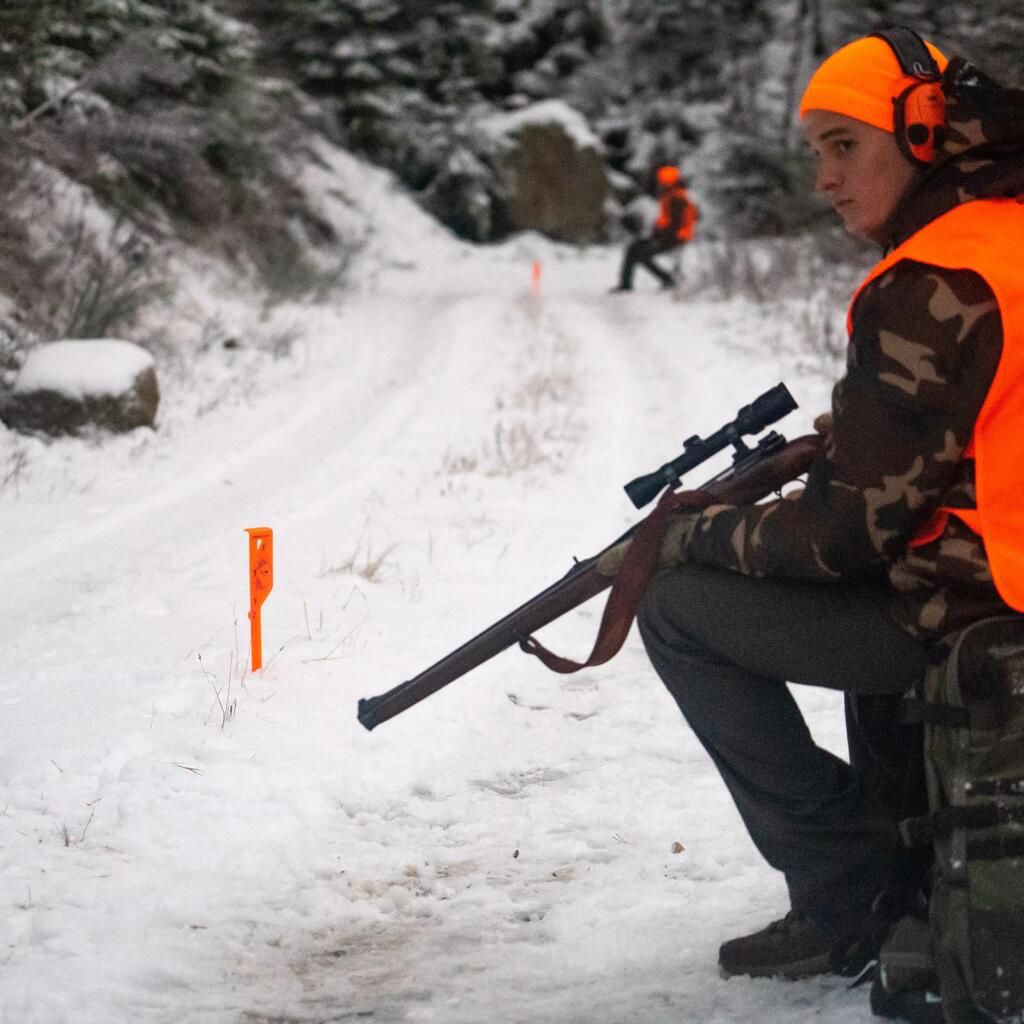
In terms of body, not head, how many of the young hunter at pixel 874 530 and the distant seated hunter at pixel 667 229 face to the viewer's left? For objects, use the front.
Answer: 2

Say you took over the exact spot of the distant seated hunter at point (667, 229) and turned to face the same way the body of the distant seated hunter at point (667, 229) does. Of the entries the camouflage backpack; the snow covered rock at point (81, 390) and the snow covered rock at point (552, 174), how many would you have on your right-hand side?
1

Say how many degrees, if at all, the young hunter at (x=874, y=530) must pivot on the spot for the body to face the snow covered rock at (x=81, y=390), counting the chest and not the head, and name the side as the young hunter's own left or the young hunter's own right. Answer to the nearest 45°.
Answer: approximately 45° to the young hunter's own right

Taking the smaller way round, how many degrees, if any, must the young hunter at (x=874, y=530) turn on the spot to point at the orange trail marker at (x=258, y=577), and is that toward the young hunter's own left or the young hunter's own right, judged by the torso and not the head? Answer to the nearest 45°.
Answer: approximately 45° to the young hunter's own right

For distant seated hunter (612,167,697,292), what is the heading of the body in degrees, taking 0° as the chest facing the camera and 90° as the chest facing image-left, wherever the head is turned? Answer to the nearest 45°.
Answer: approximately 90°

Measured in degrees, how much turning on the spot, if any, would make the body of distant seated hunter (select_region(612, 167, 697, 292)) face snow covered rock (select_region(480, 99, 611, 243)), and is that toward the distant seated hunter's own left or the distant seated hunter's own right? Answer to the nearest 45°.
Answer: approximately 90° to the distant seated hunter's own right

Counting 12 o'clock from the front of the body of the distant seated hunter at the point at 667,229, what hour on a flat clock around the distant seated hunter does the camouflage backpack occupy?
The camouflage backpack is roughly at 9 o'clock from the distant seated hunter.

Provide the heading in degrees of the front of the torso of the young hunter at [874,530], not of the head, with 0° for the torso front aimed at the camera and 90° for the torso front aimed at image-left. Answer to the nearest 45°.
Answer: approximately 90°

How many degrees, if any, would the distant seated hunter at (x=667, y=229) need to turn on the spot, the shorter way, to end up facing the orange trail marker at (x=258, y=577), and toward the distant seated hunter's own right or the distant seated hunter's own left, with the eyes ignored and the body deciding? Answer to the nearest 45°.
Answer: approximately 90° to the distant seated hunter's own left
